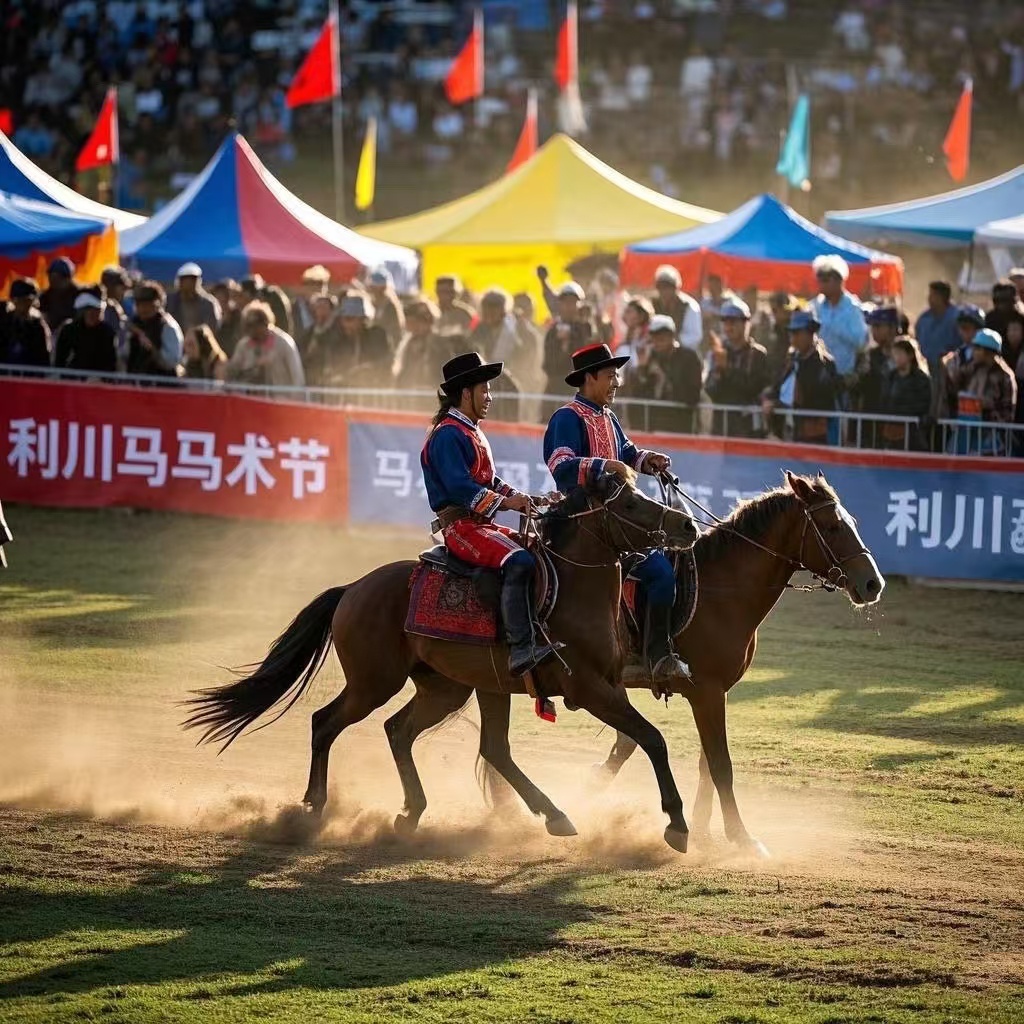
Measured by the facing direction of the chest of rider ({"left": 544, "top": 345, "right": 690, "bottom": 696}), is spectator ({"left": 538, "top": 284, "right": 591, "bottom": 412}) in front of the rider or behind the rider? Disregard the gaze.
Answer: behind

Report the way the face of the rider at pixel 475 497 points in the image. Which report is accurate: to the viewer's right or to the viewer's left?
to the viewer's right

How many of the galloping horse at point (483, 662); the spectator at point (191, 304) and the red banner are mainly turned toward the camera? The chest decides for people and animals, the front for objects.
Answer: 2

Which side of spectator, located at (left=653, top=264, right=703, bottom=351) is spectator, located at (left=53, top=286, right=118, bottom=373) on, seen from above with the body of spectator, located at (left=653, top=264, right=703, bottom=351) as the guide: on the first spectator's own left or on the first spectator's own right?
on the first spectator's own right

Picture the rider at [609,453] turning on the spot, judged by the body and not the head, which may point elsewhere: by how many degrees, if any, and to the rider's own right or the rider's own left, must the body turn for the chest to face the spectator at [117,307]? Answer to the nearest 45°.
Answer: approximately 180°

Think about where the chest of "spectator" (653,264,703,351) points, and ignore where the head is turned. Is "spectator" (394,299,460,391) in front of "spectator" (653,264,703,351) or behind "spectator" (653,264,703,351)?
in front

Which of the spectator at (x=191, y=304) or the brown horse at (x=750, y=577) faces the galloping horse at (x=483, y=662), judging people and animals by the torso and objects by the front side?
the spectator

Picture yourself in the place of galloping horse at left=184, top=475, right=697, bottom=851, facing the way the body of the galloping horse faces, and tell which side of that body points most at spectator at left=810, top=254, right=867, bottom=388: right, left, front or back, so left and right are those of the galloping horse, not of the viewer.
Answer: left

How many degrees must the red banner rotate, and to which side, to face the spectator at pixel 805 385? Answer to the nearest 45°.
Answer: approximately 45° to its left

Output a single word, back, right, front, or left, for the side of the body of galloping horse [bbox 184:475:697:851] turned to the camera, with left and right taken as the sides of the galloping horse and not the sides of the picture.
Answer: right

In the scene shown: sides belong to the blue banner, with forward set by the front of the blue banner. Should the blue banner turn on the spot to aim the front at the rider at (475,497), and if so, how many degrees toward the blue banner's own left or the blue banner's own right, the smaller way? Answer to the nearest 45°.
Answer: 0° — it already faces them

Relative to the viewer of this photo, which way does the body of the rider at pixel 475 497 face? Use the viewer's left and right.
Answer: facing to the right of the viewer
